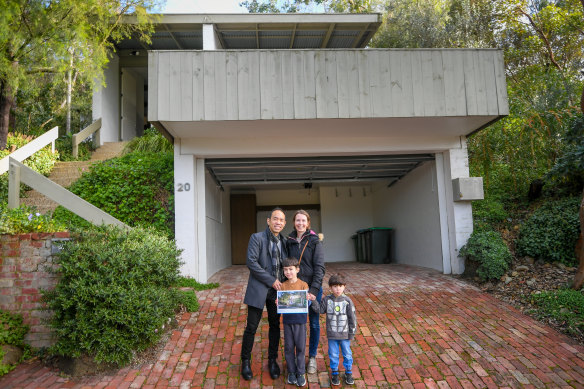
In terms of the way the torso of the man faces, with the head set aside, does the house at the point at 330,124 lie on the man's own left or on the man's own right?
on the man's own left

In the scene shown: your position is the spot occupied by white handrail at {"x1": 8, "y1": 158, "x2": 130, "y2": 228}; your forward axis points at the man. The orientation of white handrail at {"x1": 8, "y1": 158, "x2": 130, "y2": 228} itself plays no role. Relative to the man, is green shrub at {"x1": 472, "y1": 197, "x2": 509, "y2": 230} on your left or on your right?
left

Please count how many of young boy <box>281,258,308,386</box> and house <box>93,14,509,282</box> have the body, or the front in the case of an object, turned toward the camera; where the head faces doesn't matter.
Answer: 2

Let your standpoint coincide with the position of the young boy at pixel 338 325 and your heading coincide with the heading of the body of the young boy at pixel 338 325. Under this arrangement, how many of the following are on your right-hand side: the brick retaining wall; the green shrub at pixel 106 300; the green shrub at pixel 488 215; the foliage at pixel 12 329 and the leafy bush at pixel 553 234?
3

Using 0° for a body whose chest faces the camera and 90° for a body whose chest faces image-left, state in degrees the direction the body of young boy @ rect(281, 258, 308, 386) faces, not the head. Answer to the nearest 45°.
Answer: approximately 0°
